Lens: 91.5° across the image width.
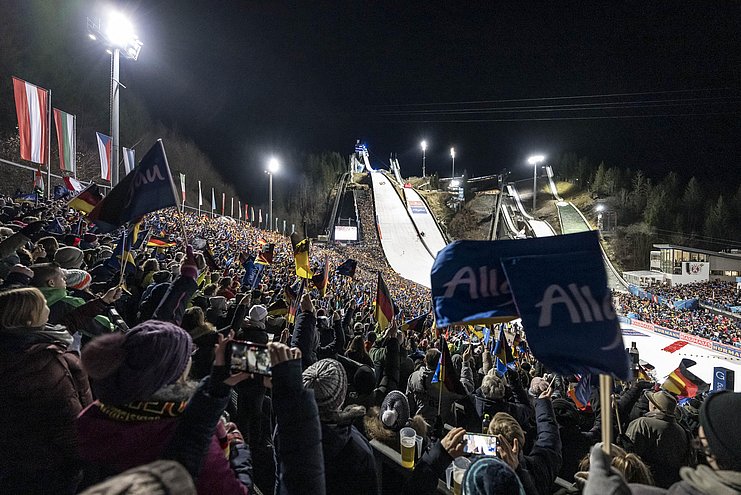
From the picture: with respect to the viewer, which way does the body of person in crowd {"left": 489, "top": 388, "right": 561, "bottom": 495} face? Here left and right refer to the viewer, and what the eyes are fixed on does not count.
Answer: facing away from the viewer and to the left of the viewer

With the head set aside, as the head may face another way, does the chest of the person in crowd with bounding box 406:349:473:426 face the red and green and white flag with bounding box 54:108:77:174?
no

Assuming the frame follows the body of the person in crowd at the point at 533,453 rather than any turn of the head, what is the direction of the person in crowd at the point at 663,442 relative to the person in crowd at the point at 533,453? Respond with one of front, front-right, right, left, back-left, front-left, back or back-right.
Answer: right

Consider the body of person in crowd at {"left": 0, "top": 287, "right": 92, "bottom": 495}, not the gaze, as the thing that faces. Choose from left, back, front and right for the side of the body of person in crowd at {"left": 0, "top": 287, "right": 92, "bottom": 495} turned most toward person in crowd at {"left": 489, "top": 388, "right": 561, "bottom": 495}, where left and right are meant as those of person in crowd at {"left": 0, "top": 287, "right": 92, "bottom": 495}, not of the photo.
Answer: right

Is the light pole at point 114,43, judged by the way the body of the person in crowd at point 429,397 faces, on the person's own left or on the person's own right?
on the person's own left

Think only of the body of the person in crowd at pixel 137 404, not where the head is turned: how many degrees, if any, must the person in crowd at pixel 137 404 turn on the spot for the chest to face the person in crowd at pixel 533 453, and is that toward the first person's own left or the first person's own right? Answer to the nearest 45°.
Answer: approximately 45° to the first person's own right

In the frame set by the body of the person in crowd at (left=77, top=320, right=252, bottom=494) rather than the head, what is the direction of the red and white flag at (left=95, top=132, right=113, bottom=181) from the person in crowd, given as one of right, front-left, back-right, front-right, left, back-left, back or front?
front-left

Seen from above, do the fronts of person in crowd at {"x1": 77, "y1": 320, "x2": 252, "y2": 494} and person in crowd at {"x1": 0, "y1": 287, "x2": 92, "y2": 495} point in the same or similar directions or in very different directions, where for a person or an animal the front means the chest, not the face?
same or similar directions

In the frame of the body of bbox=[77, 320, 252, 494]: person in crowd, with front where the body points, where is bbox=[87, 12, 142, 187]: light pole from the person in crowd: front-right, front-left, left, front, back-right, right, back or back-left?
front-left

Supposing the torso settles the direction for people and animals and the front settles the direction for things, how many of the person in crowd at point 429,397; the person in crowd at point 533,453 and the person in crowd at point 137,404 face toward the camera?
0

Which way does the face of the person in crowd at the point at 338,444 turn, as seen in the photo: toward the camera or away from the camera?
away from the camera

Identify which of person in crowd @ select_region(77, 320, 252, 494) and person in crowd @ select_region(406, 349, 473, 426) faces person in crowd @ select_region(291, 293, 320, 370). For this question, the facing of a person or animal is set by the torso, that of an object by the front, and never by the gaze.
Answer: person in crowd @ select_region(77, 320, 252, 494)

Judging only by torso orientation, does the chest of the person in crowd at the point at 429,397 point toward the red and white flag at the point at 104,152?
no

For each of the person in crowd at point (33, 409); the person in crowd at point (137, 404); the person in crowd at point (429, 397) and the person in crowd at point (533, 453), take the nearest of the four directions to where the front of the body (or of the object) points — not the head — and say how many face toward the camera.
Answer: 0

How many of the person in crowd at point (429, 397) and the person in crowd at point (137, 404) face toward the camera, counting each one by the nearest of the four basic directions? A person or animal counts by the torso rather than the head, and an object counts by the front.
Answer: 0

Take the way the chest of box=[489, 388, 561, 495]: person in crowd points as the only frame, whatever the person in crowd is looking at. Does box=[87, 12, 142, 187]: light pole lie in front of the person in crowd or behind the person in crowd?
in front

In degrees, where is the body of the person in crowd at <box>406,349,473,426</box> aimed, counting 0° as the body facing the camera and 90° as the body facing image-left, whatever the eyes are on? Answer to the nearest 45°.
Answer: approximately 225°

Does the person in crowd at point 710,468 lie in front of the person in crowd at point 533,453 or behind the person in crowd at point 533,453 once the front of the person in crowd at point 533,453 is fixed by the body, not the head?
behind

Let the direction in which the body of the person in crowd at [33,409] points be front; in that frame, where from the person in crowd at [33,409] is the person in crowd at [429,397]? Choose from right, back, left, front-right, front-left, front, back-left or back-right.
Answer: front-right
